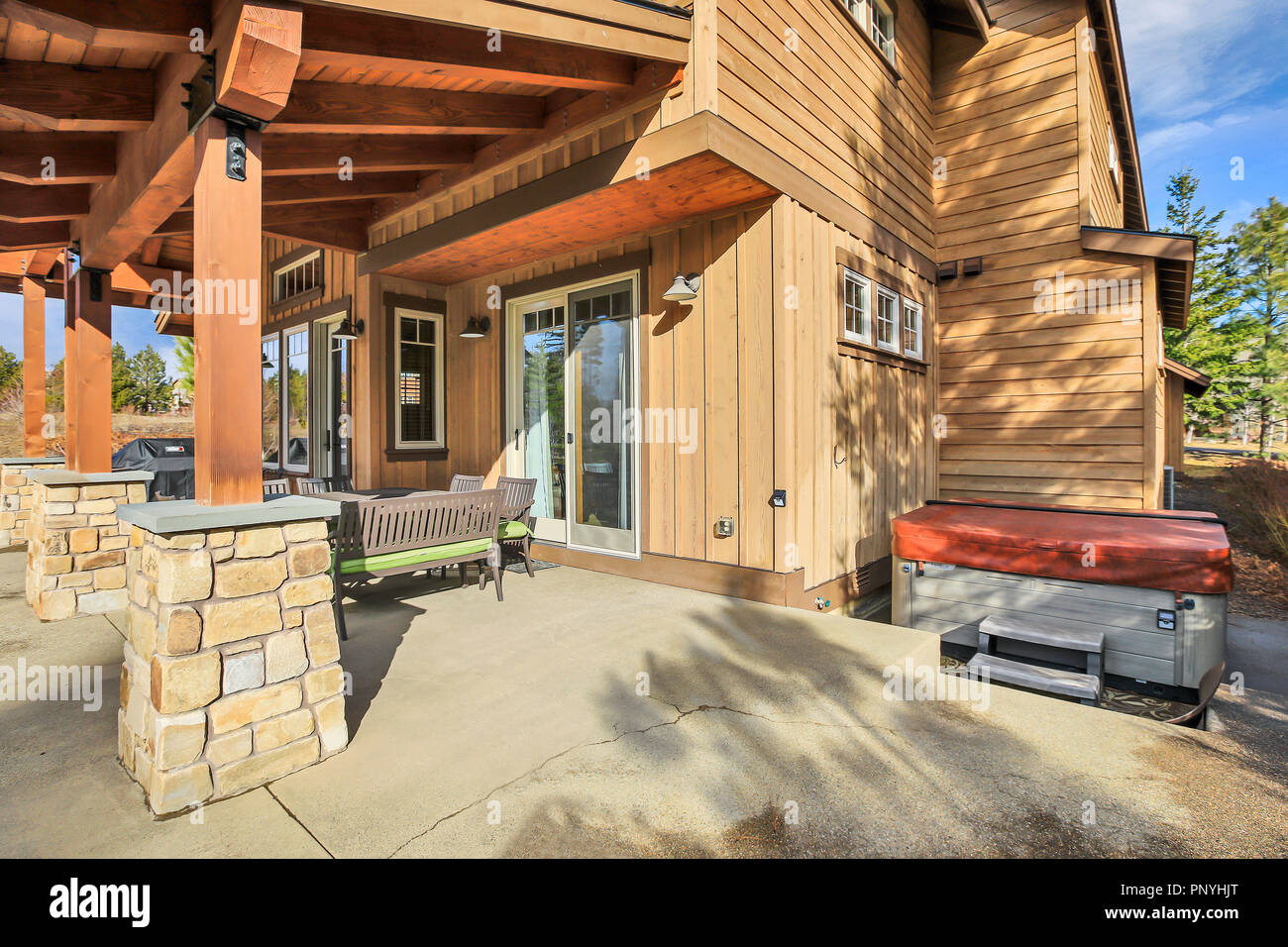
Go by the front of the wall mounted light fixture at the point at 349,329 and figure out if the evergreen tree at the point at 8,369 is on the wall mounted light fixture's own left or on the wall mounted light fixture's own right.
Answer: on the wall mounted light fixture's own right

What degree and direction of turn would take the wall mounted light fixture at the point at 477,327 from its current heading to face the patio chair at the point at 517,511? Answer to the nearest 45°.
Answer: approximately 45° to its left

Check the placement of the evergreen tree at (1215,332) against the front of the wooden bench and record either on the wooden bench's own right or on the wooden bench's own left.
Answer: on the wooden bench's own right

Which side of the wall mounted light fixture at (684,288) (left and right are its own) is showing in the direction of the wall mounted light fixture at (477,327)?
right

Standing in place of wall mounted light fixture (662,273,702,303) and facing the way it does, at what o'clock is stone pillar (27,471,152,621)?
The stone pillar is roughly at 1 o'clock from the wall mounted light fixture.

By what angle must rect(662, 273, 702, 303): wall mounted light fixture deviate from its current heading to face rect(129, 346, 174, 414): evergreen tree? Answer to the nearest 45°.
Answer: approximately 90° to its right

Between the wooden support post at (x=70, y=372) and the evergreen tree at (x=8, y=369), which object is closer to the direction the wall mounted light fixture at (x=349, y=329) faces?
the wooden support post

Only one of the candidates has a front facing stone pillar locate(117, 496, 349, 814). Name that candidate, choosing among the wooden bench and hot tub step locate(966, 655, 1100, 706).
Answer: the hot tub step
